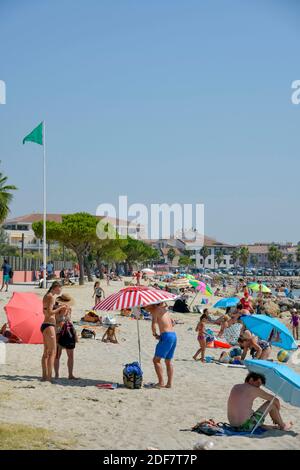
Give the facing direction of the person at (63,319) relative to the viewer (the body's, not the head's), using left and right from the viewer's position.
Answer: facing the viewer and to the left of the viewer

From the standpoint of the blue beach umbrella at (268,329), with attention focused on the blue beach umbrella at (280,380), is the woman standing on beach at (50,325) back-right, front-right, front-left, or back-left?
front-right

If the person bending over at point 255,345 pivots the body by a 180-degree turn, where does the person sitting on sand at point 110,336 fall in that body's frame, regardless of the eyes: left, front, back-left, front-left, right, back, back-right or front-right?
back-left

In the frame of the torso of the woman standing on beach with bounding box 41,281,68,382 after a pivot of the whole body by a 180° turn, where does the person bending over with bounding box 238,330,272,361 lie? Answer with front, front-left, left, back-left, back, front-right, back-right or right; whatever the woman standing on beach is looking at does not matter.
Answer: back-right

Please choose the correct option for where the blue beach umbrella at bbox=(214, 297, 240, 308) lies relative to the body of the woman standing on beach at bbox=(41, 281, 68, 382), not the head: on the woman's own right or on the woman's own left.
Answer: on the woman's own left

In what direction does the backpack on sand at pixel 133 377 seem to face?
toward the camera

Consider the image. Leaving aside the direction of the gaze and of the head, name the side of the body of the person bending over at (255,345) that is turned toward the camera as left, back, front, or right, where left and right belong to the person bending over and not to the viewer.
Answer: left

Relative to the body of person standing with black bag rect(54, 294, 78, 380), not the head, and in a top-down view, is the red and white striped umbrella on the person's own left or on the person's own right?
on the person's own left
